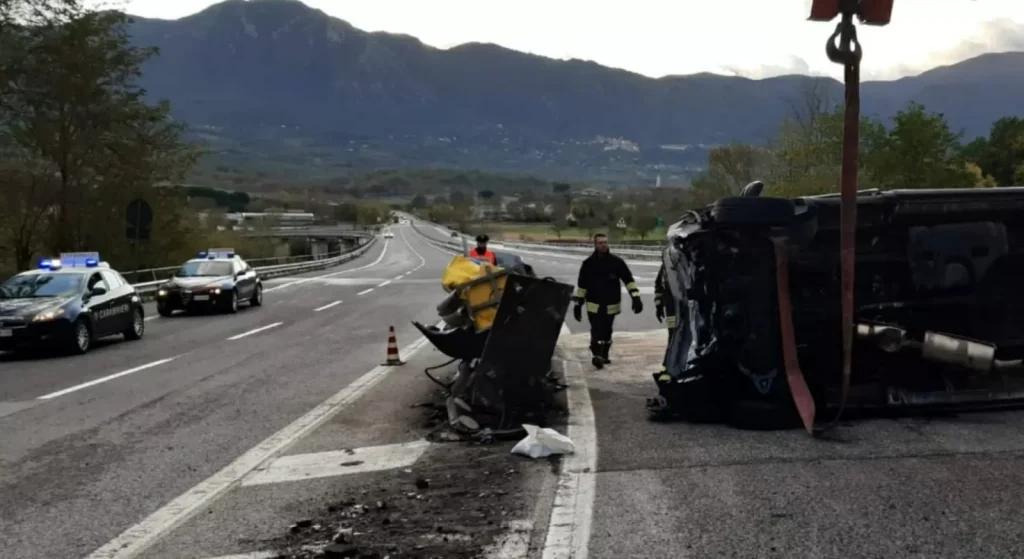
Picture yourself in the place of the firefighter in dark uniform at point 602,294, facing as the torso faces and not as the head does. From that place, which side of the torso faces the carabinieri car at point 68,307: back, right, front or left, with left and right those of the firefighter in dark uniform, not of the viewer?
right

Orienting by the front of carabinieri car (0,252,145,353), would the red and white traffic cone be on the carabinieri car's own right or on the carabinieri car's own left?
on the carabinieri car's own left

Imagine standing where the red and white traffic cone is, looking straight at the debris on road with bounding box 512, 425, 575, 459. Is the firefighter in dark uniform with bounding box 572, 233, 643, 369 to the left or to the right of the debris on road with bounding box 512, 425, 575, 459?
left

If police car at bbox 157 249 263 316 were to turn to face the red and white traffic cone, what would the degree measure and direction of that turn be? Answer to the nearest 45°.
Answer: approximately 45° to its left

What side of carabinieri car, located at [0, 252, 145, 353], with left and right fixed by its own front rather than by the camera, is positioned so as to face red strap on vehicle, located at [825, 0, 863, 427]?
left

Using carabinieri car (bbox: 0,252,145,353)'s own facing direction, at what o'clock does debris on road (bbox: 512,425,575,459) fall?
The debris on road is roughly at 10 o'clock from the carabinieri car.

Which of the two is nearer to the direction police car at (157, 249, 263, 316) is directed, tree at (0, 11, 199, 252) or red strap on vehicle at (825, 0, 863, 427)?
the red strap on vehicle

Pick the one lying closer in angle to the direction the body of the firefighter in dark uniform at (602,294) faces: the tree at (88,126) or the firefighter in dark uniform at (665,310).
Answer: the firefighter in dark uniform

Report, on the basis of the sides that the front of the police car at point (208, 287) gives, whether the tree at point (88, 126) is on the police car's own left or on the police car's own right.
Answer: on the police car's own right

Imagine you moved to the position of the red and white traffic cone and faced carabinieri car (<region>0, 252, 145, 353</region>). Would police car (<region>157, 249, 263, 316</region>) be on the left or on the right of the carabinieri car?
right
